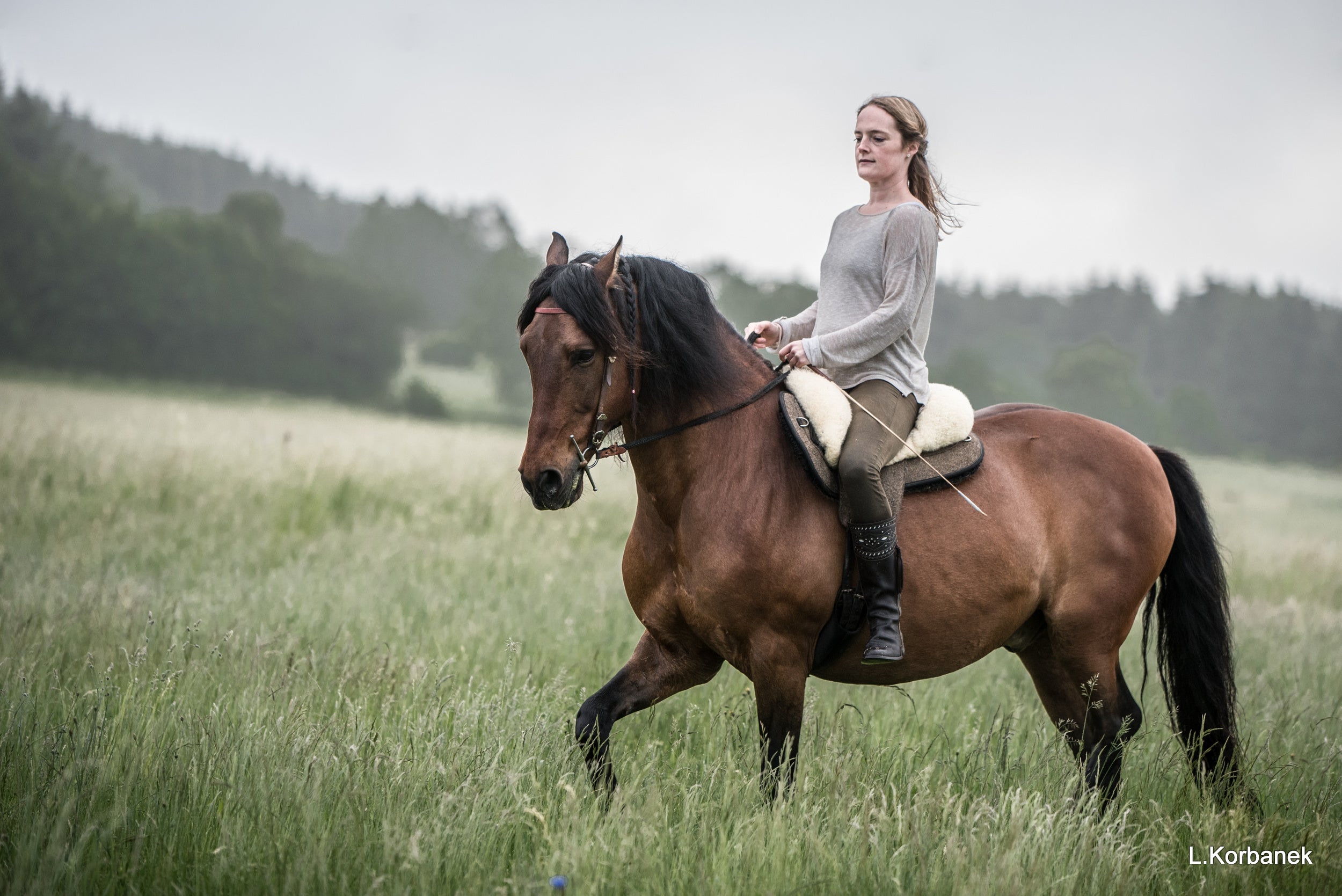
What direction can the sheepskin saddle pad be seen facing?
to the viewer's left

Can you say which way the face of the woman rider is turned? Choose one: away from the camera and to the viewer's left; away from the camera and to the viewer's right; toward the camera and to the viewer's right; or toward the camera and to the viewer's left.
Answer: toward the camera and to the viewer's left

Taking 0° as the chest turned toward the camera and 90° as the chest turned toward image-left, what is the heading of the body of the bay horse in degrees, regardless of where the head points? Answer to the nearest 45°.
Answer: approximately 45°
